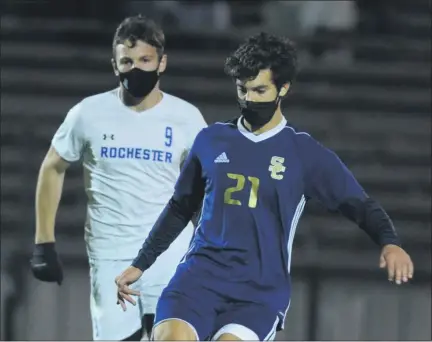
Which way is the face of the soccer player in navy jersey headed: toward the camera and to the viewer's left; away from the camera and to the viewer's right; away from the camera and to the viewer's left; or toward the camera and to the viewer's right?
toward the camera and to the viewer's left

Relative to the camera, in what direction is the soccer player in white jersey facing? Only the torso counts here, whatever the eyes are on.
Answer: toward the camera

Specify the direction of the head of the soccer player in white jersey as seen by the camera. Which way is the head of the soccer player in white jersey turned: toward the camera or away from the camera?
toward the camera

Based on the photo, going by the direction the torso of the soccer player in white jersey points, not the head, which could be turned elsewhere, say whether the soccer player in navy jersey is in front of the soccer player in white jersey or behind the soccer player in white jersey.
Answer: in front
